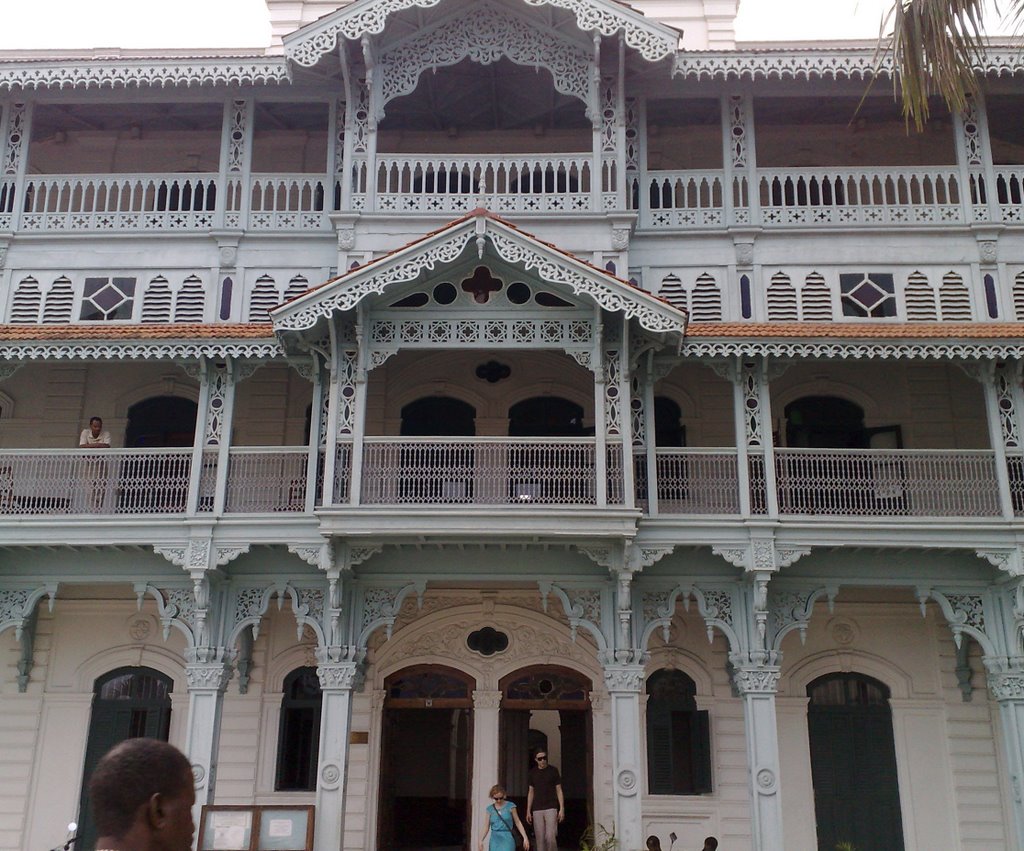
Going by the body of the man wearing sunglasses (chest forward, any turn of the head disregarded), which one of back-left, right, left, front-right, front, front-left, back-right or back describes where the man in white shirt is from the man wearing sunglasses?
right

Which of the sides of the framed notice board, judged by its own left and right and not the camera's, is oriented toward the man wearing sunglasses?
left

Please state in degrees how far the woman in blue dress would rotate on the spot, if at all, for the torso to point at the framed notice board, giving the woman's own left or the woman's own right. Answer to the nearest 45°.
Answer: approximately 90° to the woman's own right

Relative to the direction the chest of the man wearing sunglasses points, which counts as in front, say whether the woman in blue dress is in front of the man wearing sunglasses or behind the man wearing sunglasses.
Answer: in front

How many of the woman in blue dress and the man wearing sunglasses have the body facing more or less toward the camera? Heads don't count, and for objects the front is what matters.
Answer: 2

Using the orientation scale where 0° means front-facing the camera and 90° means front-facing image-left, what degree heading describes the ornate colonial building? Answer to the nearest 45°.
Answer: approximately 0°

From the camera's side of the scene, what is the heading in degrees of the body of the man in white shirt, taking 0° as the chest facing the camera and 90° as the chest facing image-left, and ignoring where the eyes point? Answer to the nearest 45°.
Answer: approximately 0°

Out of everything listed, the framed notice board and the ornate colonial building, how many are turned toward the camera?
2
